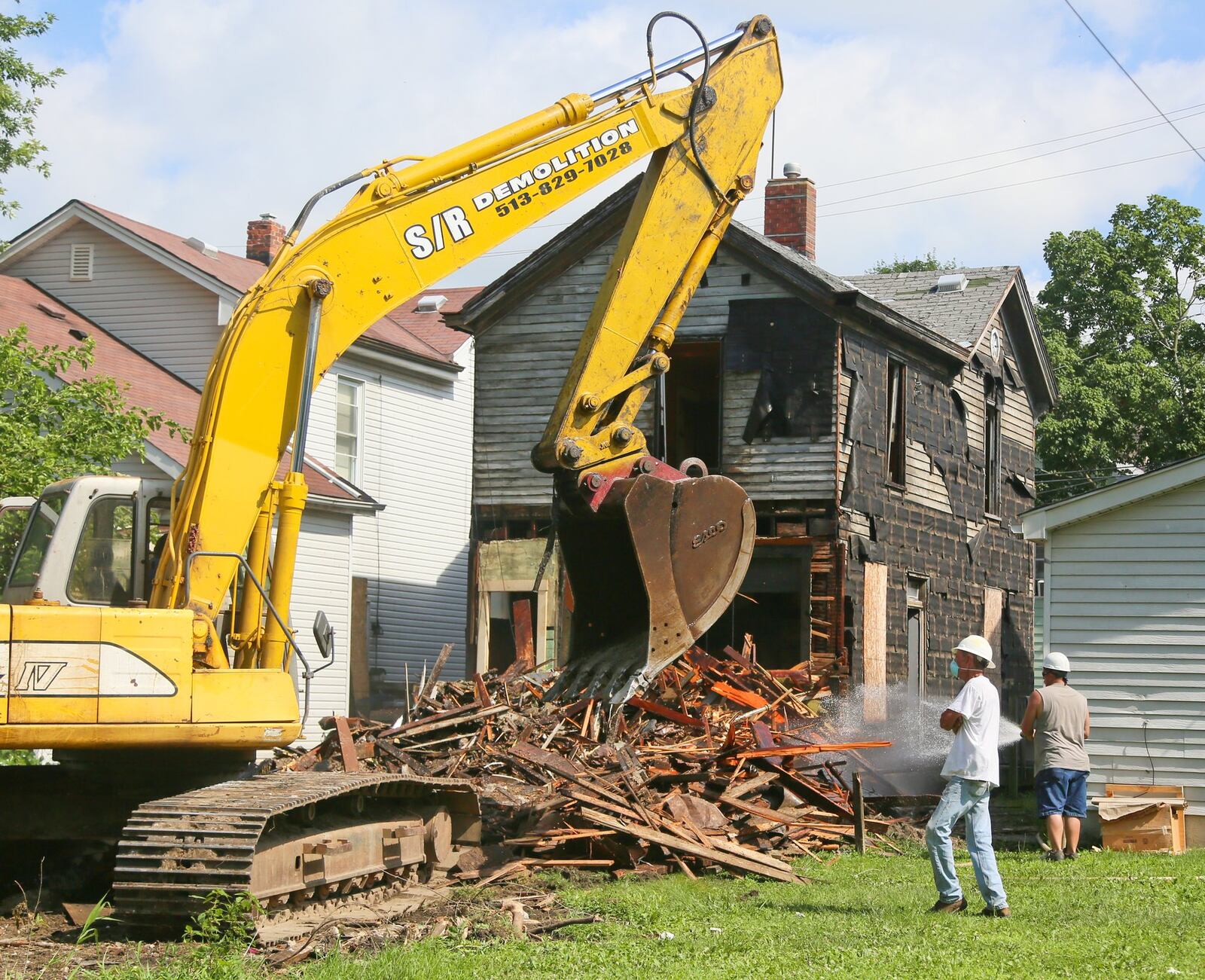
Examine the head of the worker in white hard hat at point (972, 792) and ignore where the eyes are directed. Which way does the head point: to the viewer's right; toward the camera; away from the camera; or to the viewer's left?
to the viewer's left

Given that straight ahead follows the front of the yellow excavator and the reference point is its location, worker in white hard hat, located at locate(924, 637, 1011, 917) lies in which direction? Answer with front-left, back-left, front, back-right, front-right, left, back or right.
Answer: front

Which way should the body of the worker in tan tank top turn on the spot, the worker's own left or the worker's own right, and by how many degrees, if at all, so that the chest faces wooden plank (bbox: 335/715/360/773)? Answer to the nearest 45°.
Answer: approximately 90° to the worker's own left

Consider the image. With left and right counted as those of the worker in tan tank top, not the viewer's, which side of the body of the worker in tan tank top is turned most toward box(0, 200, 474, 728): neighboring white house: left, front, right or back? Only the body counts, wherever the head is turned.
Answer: front

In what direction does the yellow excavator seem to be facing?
to the viewer's right

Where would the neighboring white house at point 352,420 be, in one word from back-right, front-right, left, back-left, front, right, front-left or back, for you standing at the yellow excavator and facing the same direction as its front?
left

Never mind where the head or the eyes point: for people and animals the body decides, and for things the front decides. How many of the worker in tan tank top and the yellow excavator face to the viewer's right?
1

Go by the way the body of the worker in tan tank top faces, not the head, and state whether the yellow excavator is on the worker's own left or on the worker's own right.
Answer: on the worker's own left

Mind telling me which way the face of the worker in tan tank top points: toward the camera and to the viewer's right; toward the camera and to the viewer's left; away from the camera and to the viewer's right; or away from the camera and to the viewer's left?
away from the camera and to the viewer's left

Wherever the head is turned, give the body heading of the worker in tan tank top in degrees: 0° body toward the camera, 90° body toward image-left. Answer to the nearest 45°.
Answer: approximately 135°

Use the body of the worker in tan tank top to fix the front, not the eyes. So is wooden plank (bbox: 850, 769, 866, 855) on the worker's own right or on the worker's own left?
on the worker's own left

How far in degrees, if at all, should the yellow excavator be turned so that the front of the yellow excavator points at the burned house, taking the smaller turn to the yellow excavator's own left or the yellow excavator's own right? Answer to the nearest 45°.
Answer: approximately 45° to the yellow excavator's own left
